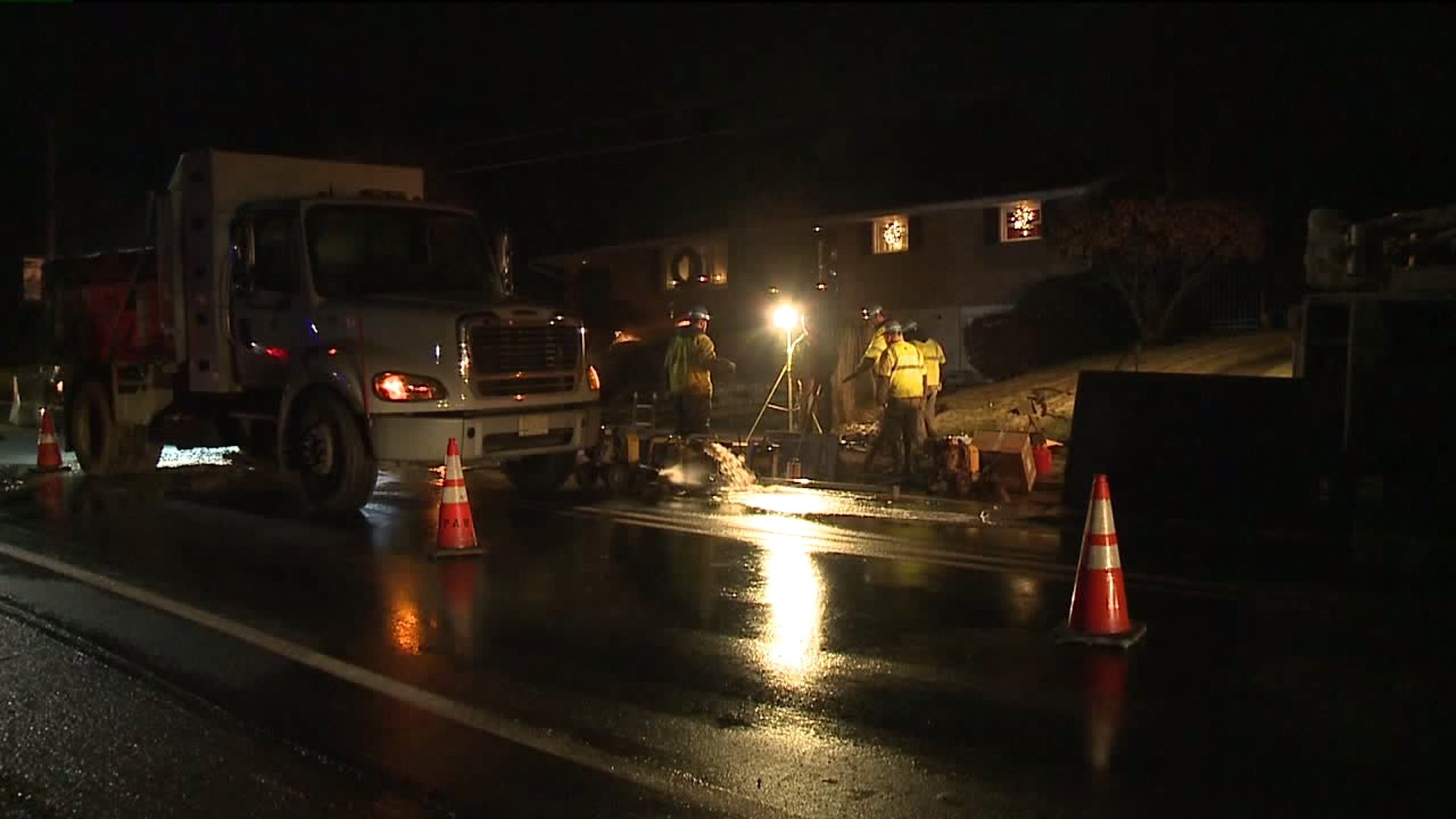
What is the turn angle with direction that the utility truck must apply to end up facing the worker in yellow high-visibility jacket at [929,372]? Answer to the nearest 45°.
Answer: approximately 45° to its left

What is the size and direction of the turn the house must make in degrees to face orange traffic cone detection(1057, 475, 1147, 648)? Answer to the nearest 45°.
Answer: approximately 45° to its left

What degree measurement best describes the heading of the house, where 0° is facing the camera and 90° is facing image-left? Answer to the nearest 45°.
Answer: approximately 45°

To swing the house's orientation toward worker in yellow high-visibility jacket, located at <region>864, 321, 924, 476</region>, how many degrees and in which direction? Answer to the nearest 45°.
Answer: approximately 45° to its left

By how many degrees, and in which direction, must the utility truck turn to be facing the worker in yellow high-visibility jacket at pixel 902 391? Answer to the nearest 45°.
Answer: approximately 45° to its left

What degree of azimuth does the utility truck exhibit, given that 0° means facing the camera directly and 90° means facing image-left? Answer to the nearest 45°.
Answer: approximately 315°
